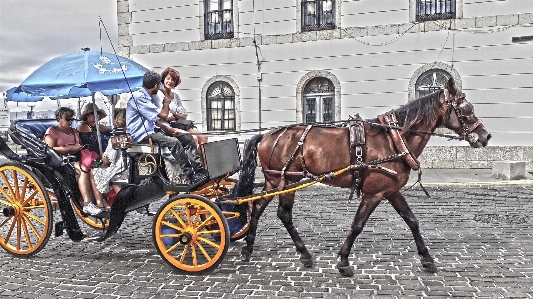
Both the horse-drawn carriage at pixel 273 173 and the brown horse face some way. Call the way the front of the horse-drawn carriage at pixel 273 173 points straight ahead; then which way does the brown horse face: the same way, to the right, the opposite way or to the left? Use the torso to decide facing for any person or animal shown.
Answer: the same way

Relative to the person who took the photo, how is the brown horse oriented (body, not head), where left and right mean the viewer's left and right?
facing to the right of the viewer

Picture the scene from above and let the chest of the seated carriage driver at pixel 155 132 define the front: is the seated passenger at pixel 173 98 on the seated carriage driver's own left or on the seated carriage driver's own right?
on the seated carriage driver's own left

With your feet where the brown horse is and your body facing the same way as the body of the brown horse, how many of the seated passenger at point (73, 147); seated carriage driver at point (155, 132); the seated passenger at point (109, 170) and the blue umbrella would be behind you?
4

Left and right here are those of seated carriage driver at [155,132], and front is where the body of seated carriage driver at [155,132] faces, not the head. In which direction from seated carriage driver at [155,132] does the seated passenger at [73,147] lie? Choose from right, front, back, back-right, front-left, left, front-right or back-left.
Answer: back-left

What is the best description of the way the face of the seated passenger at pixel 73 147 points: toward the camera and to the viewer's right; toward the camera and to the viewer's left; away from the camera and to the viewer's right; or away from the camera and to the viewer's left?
toward the camera and to the viewer's right

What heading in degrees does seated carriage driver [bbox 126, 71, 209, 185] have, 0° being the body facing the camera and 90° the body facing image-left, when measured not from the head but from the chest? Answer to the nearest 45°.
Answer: approximately 270°

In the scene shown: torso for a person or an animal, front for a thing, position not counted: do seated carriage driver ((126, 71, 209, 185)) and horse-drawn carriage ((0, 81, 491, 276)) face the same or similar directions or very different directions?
same or similar directions

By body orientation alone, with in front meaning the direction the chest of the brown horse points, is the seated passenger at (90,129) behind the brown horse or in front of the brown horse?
behind

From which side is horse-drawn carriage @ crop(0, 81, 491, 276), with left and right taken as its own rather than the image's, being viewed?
right

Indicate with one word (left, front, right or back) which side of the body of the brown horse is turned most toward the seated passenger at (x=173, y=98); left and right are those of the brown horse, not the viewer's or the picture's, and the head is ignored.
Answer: back
